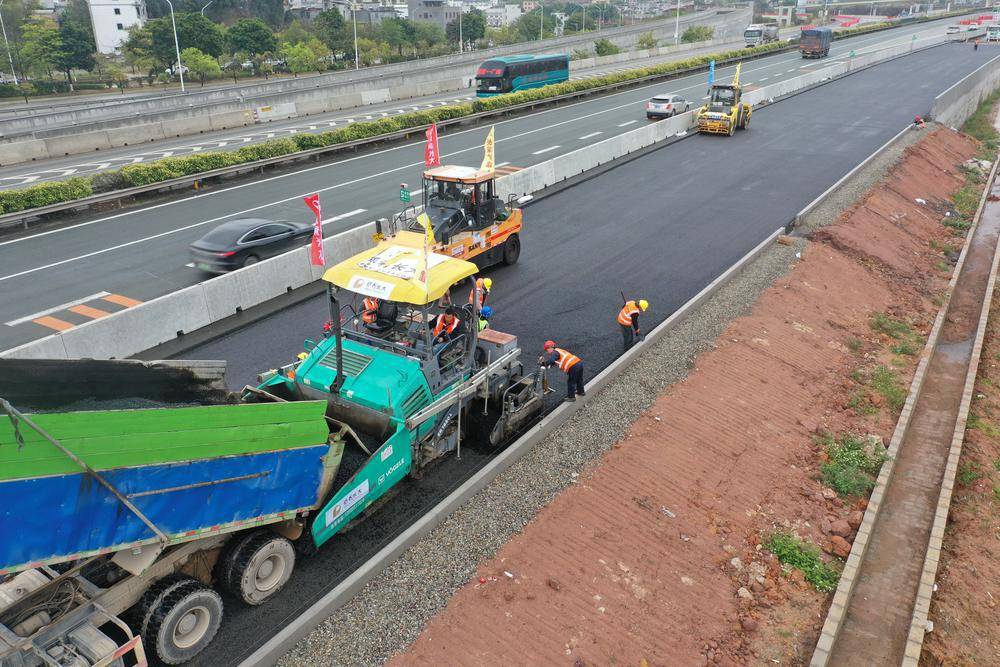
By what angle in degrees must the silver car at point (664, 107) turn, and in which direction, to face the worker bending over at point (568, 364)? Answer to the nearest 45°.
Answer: approximately 135° to its right

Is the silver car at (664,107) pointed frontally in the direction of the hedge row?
no

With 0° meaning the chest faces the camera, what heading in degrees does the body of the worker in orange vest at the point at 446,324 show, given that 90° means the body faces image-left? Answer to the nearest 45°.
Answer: approximately 45°

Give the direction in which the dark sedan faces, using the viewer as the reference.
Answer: facing away from the viewer and to the right of the viewer

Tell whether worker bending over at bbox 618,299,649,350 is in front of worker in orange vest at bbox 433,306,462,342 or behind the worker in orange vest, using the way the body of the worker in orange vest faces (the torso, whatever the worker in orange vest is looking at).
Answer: behind

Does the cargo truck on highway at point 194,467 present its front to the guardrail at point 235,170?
no

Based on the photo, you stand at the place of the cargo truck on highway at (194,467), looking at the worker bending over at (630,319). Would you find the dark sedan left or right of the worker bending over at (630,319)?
left

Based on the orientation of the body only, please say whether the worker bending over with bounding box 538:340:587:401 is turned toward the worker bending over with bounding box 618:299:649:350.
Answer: no

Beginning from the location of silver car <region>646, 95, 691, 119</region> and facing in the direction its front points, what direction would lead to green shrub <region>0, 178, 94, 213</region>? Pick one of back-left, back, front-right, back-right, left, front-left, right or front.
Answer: back

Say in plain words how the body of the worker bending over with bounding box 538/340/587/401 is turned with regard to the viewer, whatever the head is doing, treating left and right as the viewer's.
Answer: facing to the left of the viewer

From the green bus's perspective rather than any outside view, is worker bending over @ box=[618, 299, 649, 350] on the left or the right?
on its left

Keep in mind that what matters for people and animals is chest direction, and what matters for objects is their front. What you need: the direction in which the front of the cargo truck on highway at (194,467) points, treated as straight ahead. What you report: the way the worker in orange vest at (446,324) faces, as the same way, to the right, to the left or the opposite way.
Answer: the same way

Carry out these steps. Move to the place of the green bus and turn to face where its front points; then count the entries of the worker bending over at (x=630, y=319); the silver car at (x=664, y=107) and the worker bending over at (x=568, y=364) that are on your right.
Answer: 0

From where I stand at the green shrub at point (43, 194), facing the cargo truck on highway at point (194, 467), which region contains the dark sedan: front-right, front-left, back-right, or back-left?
front-left

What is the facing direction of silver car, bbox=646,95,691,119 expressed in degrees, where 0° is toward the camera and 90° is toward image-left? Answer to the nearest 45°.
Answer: approximately 225°
